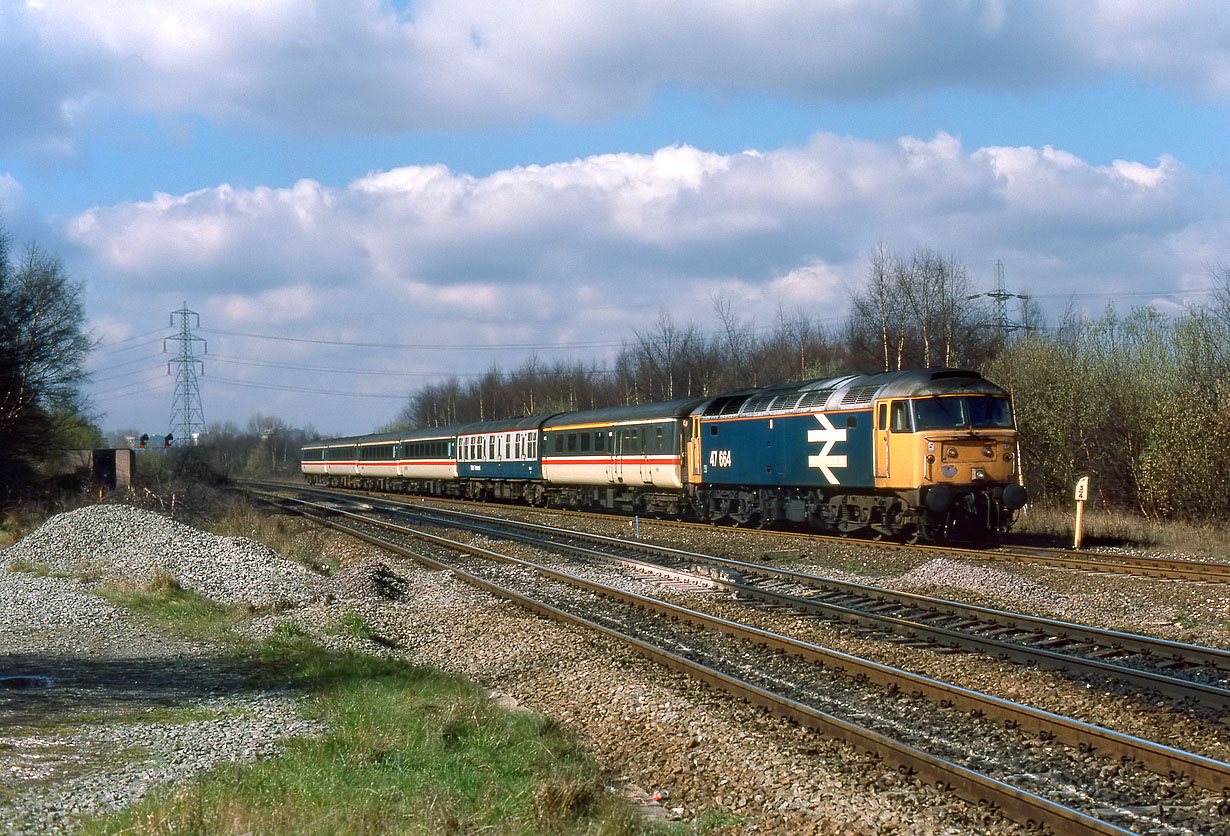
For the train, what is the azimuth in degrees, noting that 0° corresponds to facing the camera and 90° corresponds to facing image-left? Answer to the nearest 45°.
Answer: approximately 315°

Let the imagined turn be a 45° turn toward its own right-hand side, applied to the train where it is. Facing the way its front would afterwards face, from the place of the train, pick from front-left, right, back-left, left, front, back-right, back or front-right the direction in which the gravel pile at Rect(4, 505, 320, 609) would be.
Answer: front
